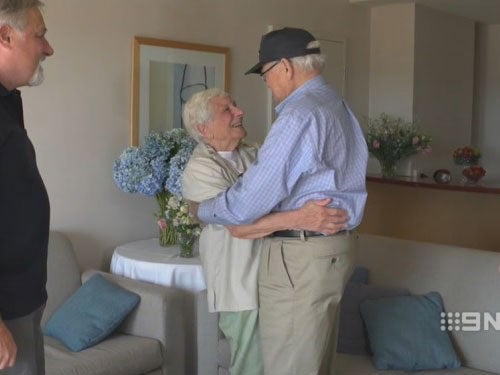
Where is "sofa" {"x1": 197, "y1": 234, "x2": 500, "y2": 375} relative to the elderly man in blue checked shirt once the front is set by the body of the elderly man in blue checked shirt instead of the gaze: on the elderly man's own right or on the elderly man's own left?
on the elderly man's own right

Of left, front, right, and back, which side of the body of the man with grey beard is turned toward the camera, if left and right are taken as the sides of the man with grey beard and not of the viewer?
right

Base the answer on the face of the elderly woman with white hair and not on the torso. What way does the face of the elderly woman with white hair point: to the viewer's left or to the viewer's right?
to the viewer's right

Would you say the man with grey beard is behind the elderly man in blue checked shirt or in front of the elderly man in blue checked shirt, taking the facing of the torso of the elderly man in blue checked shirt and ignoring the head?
in front

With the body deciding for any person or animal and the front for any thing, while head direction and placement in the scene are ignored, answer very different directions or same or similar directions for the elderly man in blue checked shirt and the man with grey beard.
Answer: very different directions

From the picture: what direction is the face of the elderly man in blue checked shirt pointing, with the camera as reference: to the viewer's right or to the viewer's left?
to the viewer's left

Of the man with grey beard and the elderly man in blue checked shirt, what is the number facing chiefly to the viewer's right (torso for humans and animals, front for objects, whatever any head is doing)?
1

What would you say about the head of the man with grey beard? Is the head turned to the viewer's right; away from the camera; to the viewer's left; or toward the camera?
to the viewer's right

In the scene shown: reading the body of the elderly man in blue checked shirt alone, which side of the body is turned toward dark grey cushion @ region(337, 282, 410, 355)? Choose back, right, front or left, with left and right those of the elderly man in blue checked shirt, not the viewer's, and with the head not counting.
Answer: right

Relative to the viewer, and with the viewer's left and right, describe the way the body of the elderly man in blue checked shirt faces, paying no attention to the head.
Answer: facing to the left of the viewer

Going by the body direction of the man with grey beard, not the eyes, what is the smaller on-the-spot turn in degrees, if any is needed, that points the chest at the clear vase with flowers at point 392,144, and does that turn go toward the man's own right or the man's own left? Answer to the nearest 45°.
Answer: approximately 45° to the man's own left
